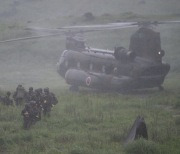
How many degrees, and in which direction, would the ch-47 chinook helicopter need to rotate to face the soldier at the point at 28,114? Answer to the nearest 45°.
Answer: approximately 90° to its left

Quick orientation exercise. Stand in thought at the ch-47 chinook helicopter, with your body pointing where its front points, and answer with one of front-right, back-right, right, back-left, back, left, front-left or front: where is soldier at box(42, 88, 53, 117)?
left

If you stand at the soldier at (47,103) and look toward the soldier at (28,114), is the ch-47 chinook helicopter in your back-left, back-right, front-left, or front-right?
back-left

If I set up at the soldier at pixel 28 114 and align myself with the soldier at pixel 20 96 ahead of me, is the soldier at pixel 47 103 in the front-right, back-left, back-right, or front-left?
front-right

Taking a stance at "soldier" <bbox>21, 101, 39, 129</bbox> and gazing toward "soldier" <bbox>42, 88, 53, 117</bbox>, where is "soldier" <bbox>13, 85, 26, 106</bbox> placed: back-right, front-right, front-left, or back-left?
front-left

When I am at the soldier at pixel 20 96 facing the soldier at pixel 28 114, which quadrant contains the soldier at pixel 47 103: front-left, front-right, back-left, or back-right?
front-left
